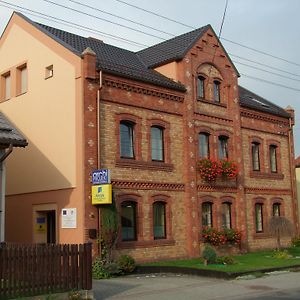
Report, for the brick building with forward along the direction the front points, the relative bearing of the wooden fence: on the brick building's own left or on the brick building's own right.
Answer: on the brick building's own right

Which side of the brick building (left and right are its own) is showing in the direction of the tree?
left

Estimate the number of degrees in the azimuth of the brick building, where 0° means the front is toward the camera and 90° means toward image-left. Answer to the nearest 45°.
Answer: approximately 315°
